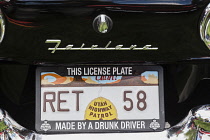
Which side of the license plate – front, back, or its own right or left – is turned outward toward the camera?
front
